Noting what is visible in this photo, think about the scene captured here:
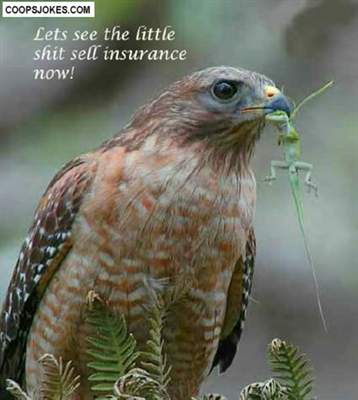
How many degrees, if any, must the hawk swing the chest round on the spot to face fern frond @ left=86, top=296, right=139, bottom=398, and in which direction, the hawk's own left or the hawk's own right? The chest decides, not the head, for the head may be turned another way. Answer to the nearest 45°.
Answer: approximately 45° to the hawk's own right

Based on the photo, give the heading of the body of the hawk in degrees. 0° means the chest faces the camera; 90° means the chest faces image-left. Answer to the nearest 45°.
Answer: approximately 315°
